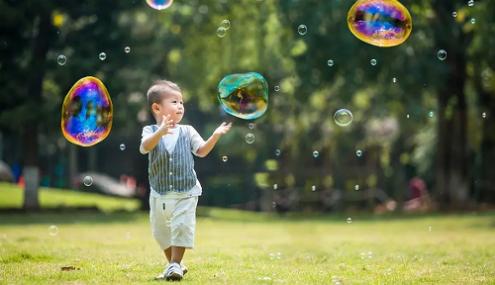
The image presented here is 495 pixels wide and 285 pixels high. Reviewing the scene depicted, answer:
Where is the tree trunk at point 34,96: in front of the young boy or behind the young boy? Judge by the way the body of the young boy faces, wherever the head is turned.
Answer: behind

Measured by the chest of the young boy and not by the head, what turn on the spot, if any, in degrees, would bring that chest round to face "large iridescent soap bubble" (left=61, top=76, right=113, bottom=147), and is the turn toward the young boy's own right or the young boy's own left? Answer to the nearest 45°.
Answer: approximately 135° to the young boy's own right

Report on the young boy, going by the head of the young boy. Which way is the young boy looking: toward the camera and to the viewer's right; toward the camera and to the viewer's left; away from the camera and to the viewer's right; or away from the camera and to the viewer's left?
toward the camera and to the viewer's right

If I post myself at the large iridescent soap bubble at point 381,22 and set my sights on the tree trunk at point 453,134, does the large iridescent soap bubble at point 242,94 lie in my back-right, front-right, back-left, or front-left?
back-left

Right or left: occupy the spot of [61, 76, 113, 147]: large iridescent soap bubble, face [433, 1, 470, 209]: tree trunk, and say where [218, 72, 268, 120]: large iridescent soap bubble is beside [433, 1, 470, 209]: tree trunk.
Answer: right

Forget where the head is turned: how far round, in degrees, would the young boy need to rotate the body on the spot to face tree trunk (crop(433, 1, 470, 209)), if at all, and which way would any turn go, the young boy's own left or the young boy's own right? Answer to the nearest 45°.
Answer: approximately 135° to the young boy's own left

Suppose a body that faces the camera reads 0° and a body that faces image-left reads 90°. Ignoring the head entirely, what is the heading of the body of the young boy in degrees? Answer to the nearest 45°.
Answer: approximately 0°

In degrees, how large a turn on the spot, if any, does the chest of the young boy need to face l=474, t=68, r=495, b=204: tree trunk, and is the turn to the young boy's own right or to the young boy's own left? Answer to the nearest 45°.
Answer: approximately 135° to the young boy's own left

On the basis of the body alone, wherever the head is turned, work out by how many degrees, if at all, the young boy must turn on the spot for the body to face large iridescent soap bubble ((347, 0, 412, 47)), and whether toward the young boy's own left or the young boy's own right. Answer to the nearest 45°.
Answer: approximately 135° to the young boy's own left
